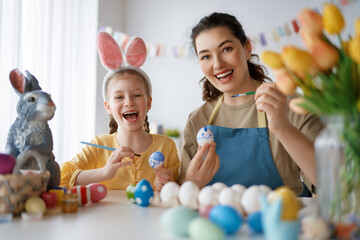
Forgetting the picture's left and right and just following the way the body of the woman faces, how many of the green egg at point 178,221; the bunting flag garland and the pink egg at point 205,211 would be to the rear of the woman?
1

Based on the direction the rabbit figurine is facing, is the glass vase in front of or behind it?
in front

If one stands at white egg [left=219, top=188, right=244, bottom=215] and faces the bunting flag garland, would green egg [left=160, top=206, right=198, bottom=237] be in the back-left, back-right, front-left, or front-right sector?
back-left

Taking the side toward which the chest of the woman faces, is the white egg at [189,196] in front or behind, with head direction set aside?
in front

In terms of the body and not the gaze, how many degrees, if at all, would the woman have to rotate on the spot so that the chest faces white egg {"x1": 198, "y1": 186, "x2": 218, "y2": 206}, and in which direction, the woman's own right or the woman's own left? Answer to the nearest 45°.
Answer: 0° — they already face it

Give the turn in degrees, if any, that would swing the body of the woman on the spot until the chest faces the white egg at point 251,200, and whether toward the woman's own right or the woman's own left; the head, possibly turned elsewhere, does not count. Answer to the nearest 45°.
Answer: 0° — they already face it

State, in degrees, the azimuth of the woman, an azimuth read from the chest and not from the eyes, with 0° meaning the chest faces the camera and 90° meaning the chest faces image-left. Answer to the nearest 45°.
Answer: approximately 0°

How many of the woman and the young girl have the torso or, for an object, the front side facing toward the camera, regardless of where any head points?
2

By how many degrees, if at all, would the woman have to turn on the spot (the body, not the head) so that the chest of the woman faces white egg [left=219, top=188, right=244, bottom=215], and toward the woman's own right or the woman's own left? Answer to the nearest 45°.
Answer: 0° — they already face it
